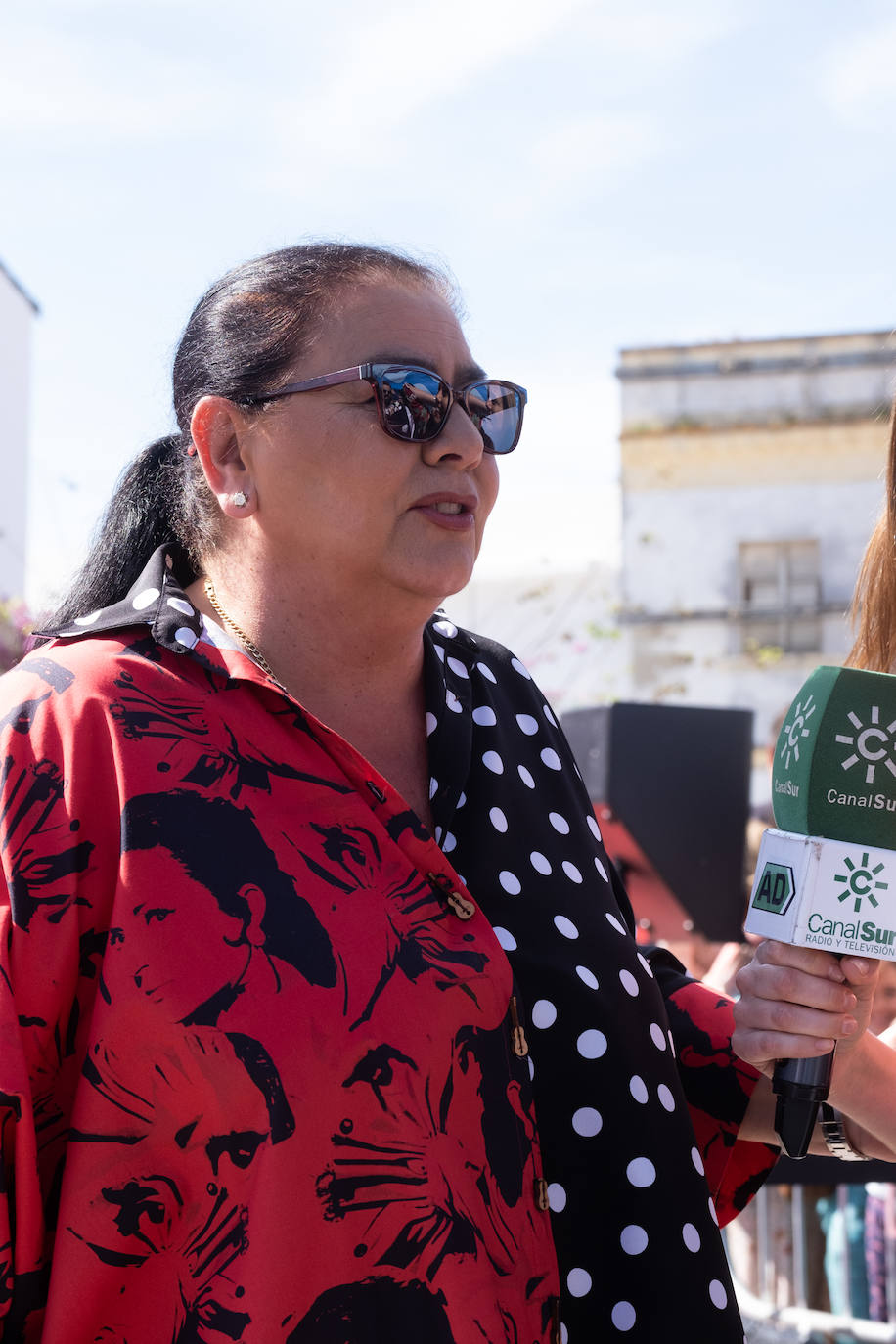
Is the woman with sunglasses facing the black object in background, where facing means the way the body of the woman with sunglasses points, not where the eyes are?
no

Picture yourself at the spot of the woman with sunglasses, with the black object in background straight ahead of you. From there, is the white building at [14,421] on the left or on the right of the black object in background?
left

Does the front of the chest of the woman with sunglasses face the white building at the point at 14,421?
no

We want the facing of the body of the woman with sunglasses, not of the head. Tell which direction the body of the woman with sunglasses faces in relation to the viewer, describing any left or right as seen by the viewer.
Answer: facing the viewer and to the right of the viewer

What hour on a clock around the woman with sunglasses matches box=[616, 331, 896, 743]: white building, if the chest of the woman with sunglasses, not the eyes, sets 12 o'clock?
The white building is roughly at 8 o'clock from the woman with sunglasses.
